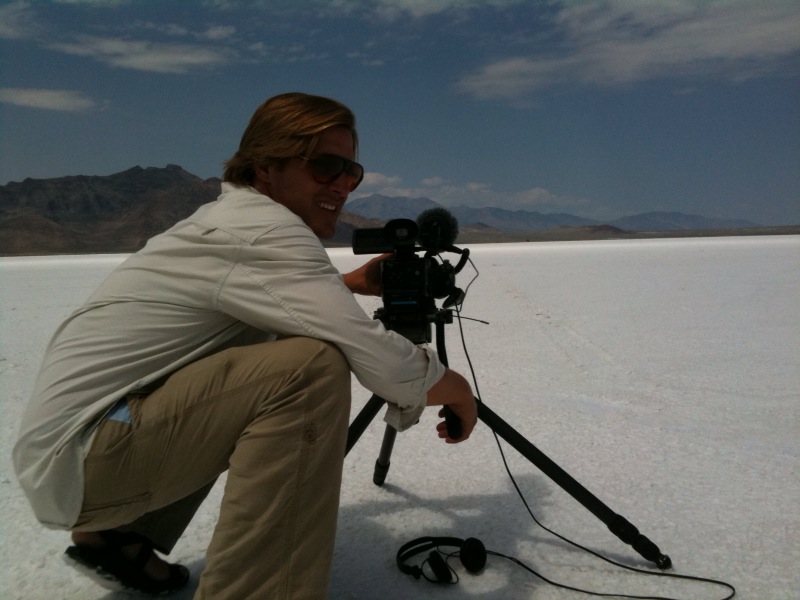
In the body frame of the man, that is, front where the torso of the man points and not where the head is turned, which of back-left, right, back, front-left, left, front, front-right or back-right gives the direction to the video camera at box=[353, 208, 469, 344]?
front-left

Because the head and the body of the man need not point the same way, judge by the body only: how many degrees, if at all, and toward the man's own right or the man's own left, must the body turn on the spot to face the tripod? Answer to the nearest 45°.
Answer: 0° — they already face it

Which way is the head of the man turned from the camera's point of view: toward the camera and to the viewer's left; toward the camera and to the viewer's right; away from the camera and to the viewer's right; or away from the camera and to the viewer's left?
toward the camera and to the viewer's right

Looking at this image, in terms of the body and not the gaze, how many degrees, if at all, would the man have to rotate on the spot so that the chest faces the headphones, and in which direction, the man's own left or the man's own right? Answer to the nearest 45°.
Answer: approximately 45° to the man's own left

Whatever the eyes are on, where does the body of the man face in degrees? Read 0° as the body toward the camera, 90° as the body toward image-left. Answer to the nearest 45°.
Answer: approximately 270°
